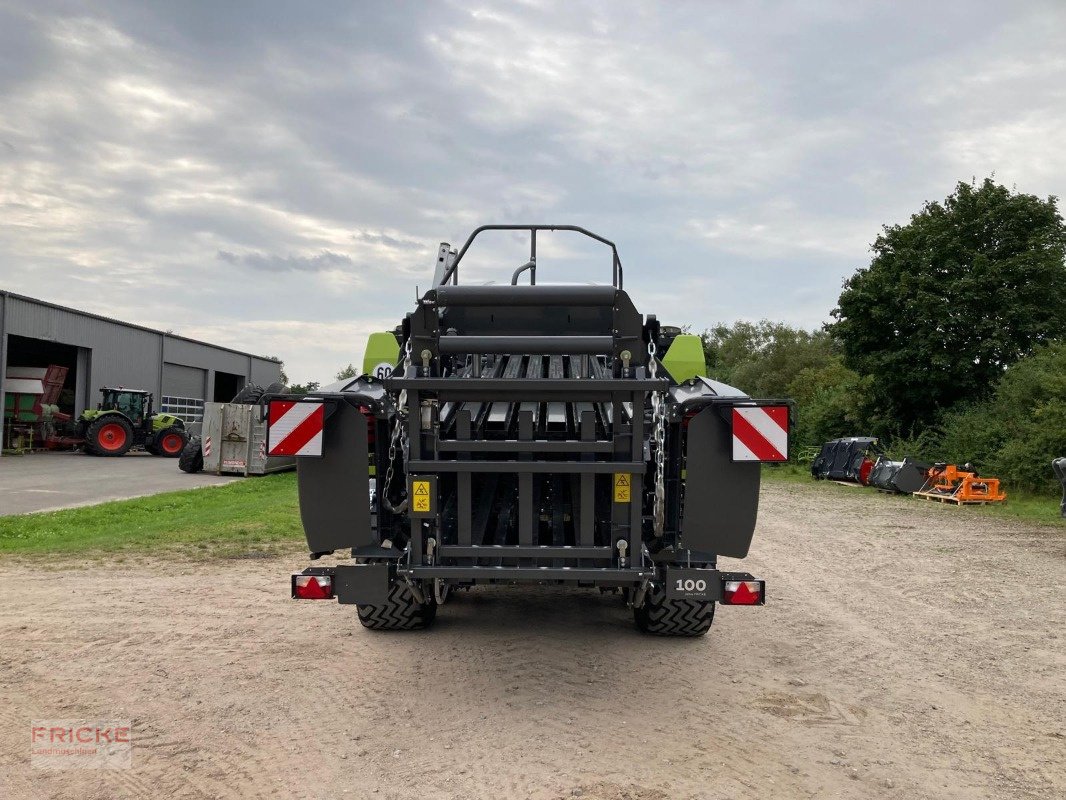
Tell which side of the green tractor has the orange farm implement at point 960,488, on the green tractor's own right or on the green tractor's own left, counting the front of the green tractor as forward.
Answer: on the green tractor's own right

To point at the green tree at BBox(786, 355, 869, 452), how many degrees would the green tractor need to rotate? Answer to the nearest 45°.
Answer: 0° — it already faces it

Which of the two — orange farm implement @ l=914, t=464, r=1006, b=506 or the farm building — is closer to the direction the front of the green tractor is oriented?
the orange farm implement

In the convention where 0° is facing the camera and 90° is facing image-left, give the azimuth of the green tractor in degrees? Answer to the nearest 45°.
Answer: approximately 270°
